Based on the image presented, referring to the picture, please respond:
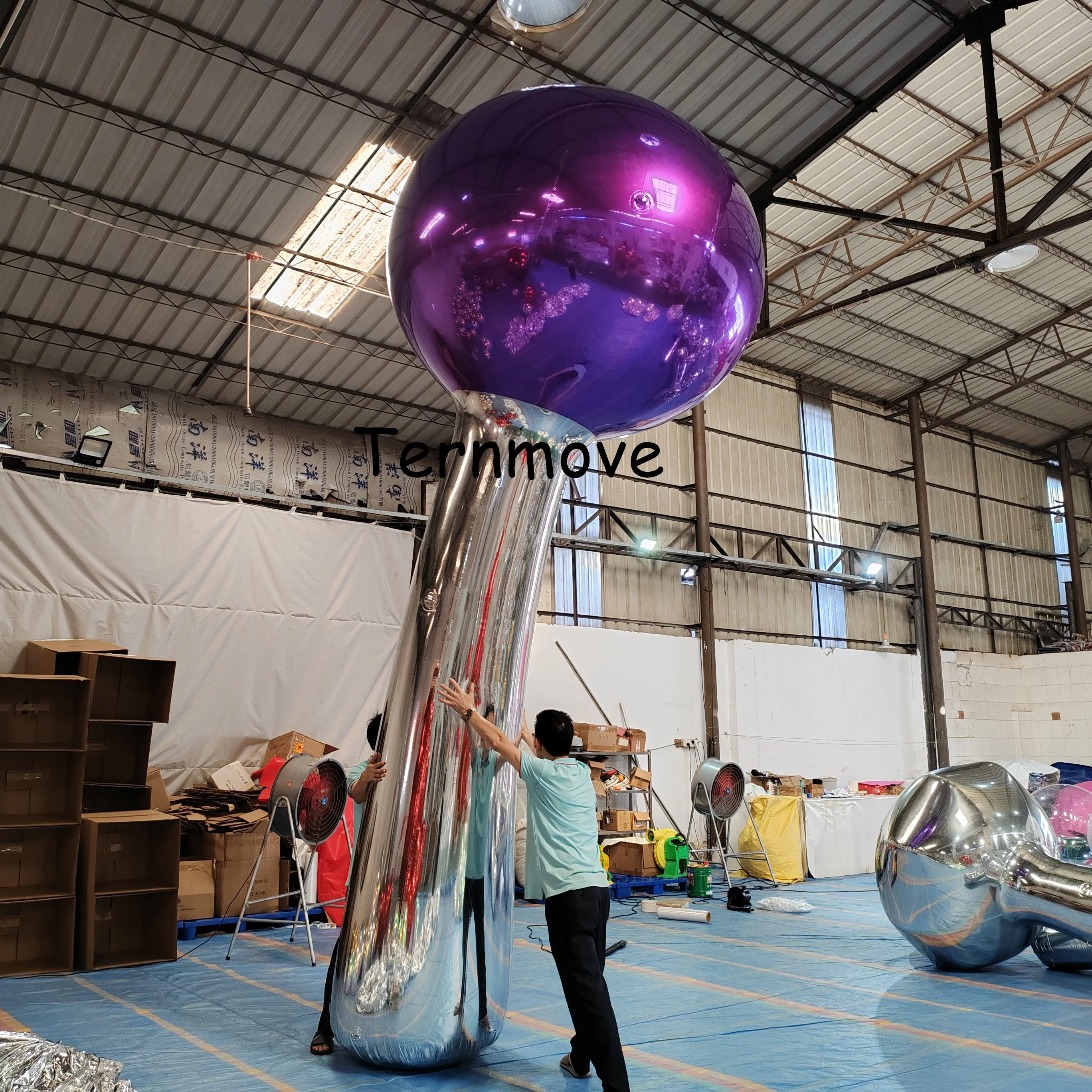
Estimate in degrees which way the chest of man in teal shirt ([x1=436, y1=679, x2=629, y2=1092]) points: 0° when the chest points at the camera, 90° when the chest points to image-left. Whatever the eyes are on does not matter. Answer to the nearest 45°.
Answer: approximately 135°

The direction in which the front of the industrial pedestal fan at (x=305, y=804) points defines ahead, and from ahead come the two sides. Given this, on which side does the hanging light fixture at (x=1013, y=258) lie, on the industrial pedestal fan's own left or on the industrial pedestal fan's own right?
on the industrial pedestal fan's own left

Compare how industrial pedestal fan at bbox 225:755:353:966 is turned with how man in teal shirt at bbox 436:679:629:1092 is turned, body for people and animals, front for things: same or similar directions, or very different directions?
very different directions

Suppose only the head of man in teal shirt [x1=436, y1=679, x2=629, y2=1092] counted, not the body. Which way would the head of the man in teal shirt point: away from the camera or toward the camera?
away from the camera

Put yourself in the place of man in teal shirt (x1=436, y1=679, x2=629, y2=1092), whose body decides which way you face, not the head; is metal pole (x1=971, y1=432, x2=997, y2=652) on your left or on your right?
on your right
